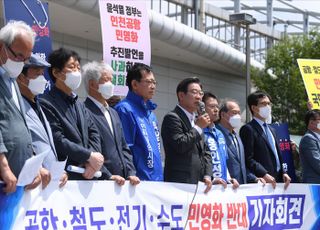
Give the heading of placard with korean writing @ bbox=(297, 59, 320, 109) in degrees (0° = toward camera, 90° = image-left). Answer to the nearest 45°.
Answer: approximately 0°

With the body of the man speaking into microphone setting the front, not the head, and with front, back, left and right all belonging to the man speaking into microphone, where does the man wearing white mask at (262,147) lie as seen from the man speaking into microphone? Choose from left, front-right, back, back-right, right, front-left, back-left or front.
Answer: left

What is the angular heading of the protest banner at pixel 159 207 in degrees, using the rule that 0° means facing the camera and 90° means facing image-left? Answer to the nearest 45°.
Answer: approximately 0°

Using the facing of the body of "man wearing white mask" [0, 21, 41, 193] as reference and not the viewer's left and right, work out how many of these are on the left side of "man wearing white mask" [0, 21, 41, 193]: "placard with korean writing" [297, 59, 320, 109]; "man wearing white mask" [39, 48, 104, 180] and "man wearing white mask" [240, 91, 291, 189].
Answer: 3

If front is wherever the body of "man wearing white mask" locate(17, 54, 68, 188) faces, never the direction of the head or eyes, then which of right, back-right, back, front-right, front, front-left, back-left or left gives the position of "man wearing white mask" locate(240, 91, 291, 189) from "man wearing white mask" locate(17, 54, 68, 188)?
left

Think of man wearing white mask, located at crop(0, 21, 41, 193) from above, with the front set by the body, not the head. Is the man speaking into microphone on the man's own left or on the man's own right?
on the man's own left

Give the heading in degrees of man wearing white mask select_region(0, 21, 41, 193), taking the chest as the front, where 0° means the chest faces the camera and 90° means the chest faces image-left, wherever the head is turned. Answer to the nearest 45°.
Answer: approximately 315°

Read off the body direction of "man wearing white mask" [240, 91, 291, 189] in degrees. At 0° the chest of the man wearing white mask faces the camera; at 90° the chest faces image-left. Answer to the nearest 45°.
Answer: approximately 315°

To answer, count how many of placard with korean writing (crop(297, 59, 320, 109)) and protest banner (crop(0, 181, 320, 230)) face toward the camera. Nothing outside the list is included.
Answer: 2

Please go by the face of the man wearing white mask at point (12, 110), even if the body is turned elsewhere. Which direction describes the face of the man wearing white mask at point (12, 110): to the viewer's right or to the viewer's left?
to the viewer's right

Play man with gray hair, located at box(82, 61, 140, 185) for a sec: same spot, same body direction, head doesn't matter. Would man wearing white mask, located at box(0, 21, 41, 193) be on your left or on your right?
on your right

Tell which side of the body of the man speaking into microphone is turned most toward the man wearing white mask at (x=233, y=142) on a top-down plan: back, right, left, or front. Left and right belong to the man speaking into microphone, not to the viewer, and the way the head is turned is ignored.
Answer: left

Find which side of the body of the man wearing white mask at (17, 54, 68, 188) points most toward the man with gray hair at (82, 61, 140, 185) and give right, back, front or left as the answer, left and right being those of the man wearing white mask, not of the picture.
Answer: left
